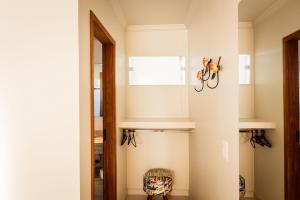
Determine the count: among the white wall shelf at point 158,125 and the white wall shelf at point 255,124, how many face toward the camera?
2

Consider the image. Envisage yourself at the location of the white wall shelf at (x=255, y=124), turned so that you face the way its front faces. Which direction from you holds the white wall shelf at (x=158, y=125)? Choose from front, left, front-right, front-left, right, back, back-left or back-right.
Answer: back-right

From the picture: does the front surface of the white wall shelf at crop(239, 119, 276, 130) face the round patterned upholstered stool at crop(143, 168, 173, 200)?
no

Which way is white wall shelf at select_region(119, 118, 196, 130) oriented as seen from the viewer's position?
toward the camera

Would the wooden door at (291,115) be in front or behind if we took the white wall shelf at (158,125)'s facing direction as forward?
in front

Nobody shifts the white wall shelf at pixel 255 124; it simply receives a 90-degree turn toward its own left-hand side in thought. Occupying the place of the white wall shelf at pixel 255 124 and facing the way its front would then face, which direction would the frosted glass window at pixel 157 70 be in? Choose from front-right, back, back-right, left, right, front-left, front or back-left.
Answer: back-left

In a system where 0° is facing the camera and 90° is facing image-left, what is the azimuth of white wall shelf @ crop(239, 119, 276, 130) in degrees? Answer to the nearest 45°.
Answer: approximately 0°

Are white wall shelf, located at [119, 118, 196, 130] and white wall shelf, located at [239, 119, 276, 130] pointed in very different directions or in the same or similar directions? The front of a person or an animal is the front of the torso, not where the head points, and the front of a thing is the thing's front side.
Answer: same or similar directions
